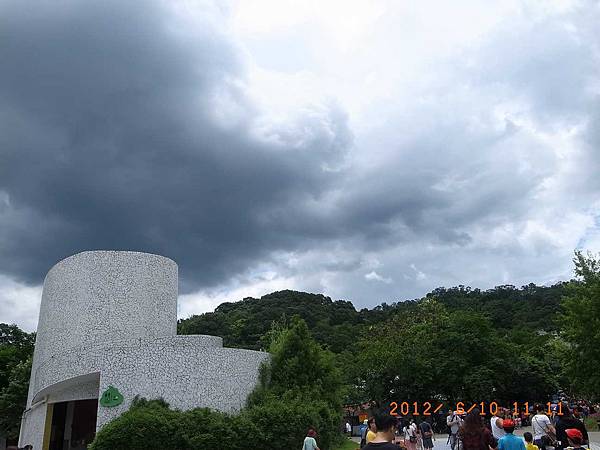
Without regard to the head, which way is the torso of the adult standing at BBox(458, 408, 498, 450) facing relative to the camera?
away from the camera

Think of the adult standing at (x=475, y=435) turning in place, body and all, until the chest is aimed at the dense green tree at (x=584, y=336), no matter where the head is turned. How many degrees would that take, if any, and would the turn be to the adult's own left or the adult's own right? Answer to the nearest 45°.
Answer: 0° — they already face it

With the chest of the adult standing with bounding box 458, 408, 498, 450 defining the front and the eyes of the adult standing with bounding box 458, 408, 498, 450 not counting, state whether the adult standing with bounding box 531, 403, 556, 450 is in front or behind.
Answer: in front

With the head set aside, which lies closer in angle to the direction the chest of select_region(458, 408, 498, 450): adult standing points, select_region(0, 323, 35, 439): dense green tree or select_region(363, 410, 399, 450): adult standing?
the dense green tree

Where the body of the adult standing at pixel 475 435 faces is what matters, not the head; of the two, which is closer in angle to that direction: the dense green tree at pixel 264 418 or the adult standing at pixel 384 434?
the dense green tree

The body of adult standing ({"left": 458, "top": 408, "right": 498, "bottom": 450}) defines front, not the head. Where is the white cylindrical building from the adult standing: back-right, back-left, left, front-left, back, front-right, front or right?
front-left

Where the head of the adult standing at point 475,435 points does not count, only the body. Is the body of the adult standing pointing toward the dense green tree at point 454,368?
yes

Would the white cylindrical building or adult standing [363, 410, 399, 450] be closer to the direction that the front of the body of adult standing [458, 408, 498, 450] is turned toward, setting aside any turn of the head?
the white cylindrical building

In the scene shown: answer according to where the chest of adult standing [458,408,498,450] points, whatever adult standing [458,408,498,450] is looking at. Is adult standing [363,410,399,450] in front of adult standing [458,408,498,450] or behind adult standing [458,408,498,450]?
behind

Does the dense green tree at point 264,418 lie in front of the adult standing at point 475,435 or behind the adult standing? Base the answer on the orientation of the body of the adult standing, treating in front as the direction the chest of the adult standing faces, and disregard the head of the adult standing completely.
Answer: in front

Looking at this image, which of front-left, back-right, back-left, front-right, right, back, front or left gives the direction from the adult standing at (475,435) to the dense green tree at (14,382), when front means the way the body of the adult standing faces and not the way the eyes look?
front-left

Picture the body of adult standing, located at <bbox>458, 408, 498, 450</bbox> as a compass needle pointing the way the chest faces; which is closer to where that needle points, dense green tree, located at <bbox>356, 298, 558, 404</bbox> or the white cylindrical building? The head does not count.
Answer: the dense green tree
